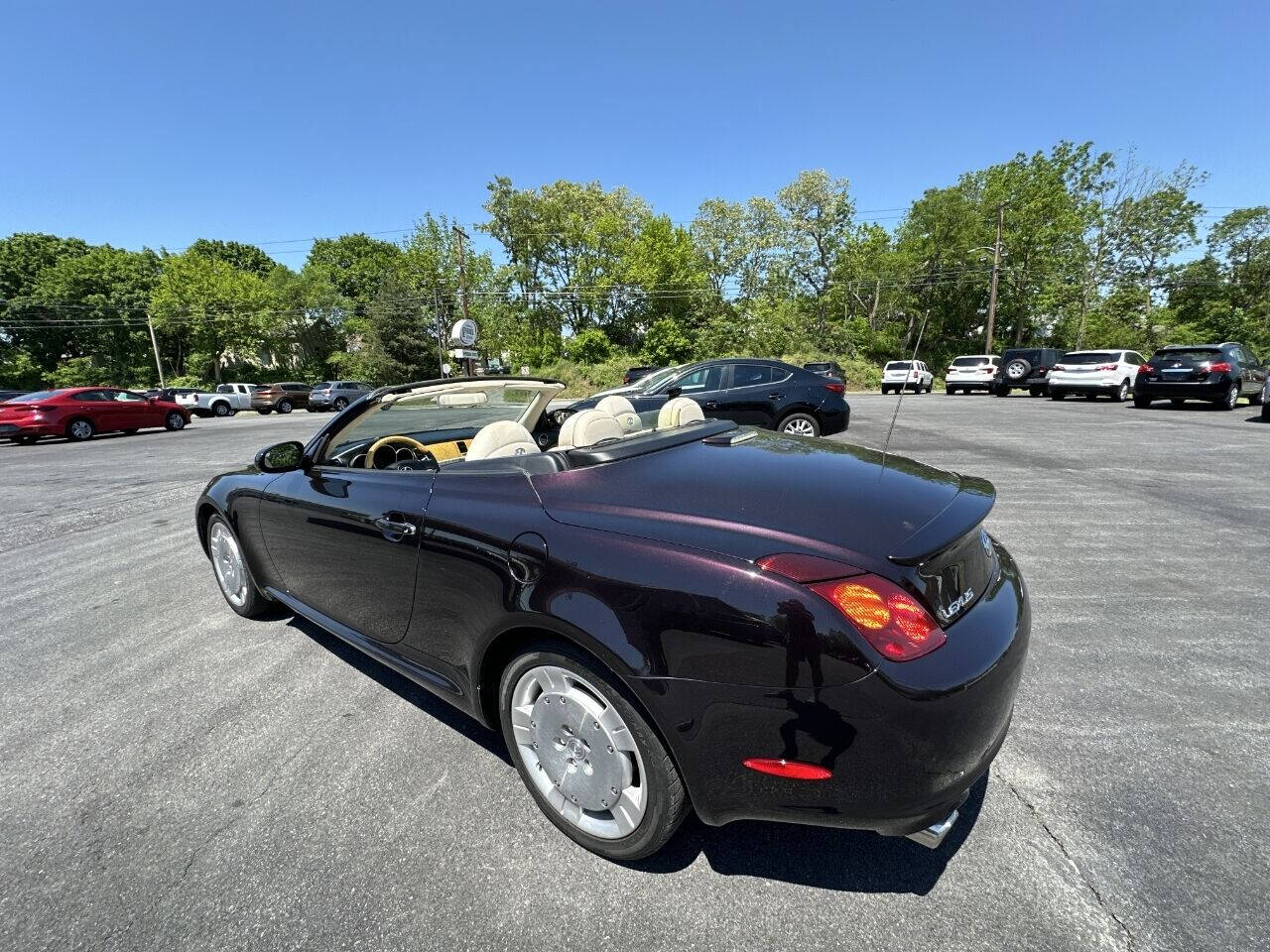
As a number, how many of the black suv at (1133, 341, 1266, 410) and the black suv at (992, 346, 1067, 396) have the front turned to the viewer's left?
0

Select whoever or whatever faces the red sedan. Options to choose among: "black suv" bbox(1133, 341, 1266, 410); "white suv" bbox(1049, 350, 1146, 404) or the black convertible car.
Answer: the black convertible car

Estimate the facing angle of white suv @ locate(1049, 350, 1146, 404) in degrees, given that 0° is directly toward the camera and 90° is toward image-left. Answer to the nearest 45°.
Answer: approximately 225°

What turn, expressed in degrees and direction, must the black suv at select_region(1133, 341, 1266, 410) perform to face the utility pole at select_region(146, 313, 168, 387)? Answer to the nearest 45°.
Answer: approximately 135° to its left

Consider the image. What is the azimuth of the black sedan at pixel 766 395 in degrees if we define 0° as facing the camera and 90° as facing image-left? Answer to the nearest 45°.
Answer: approximately 90°

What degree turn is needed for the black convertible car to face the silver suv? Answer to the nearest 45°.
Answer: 0° — it already faces it

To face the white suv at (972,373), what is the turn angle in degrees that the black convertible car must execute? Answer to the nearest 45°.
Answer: approximately 90° to its right

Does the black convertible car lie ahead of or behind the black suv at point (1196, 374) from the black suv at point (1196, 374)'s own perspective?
behind

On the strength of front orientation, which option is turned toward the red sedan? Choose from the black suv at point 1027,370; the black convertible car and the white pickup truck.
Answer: the black convertible car

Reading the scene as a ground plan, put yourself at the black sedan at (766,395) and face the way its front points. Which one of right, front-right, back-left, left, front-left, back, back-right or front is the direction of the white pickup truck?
front-right

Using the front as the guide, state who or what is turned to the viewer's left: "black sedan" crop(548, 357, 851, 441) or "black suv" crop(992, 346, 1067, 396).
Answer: the black sedan

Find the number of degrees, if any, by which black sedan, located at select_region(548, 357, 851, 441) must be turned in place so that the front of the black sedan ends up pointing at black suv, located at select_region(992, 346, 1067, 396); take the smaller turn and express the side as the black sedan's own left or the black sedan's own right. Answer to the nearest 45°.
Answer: approximately 135° to the black sedan's own right

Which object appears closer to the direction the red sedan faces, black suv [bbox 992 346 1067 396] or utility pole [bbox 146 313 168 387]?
the utility pole

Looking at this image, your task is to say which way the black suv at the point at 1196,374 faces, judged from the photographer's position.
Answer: facing away from the viewer and to the right of the viewer
